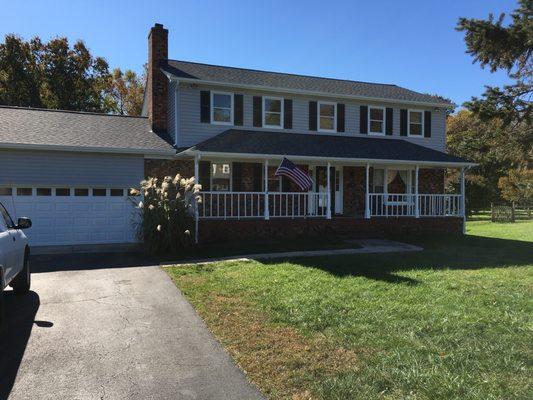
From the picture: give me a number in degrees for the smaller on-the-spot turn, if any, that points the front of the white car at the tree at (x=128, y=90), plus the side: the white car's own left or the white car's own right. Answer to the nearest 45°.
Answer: approximately 45° to the white car's own left

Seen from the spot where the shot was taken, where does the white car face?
facing away from the viewer and to the right of the viewer

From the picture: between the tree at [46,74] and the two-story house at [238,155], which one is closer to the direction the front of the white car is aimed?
the two-story house

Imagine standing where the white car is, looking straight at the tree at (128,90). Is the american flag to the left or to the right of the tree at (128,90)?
right
